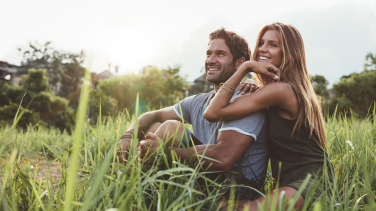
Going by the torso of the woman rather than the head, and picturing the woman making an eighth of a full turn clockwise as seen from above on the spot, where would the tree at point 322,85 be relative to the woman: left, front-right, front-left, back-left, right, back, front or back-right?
front-right

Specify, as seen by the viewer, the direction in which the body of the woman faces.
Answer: to the viewer's left

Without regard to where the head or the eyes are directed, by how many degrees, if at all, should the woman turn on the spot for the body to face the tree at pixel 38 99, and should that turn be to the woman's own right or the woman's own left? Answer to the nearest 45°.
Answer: approximately 45° to the woman's own right

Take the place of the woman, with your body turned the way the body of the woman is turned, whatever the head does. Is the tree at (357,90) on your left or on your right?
on your right
